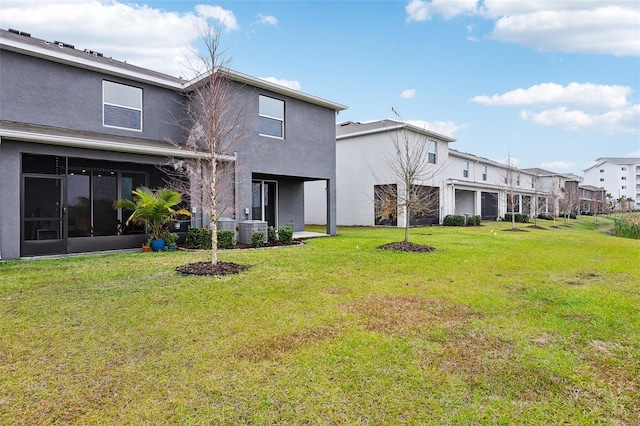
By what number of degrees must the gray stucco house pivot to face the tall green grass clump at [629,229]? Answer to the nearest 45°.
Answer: approximately 135° to its right

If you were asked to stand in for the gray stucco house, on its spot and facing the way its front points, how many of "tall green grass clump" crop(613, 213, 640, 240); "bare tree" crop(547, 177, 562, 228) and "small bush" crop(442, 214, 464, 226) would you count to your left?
0

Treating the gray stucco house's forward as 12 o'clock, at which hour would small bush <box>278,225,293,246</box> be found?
The small bush is roughly at 5 o'clock from the gray stucco house.

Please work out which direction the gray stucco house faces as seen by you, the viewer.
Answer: facing away from the viewer and to the left of the viewer

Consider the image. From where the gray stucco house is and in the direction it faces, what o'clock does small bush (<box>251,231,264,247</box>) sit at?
The small bush is roughly at 5 o'clock from the gray stucco house.

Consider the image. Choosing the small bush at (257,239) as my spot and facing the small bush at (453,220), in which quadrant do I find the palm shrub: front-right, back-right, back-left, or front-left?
back-left

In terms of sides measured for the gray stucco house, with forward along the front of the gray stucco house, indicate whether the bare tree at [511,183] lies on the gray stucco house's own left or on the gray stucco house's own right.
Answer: on the gray stucco house's own right

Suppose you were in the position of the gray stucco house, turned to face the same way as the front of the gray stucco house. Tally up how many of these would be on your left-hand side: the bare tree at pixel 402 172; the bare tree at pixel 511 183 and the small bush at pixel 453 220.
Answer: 0
